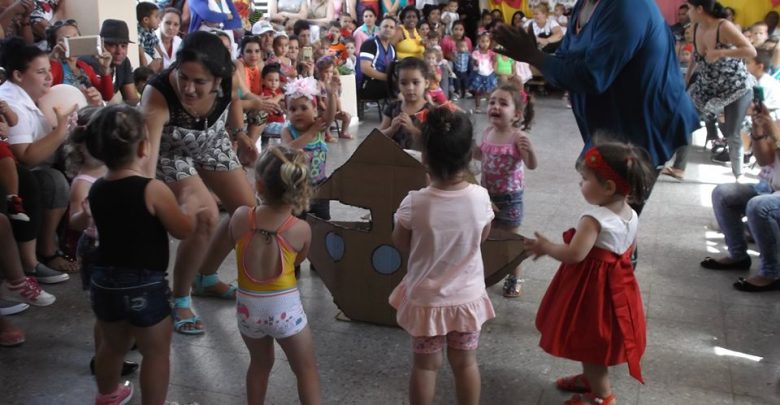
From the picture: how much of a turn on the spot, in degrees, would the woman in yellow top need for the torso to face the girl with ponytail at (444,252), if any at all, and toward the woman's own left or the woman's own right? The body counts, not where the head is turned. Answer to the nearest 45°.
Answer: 0° — they already face them

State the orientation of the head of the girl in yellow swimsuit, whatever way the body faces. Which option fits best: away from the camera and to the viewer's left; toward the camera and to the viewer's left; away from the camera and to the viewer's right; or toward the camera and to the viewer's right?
away from the camera and to the viewer's left

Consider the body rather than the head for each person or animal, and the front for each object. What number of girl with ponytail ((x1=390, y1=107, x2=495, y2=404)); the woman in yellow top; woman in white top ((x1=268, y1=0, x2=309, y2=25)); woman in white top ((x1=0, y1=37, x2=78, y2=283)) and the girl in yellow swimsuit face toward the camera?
2

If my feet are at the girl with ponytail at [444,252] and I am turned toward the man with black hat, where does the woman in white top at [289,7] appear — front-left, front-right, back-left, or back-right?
front-right

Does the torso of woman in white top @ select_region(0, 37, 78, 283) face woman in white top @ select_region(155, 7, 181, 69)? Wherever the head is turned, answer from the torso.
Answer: no

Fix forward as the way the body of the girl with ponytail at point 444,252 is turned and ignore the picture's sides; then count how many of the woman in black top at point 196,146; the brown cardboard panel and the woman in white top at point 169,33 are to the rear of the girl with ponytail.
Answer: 0

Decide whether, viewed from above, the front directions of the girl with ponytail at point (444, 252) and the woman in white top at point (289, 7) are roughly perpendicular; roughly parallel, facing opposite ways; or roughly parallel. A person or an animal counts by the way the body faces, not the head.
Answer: roughly parallel, facing opposite ways

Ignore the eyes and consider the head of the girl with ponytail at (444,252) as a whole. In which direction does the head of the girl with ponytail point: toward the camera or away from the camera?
away from the camera

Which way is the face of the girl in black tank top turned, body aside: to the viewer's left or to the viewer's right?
to the viewer's right

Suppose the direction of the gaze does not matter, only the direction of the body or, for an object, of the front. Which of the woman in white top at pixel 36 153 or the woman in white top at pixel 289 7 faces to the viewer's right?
the woman in white top at pixel 36 153

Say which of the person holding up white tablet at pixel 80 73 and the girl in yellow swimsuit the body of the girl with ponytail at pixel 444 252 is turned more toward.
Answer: the person holding up white tablet

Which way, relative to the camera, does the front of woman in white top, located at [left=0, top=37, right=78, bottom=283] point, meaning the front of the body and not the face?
to the viewer's right

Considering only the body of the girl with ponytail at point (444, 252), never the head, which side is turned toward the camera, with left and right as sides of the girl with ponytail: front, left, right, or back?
back

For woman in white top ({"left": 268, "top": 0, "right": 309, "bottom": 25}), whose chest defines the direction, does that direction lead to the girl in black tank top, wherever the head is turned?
yes

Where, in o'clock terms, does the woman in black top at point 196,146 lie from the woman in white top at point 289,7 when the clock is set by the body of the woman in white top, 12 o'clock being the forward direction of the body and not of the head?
The woman in black top is roughly at 12 o'clock from the woman in white top.

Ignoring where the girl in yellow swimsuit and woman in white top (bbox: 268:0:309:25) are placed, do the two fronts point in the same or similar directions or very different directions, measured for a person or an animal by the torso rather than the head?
very different directions

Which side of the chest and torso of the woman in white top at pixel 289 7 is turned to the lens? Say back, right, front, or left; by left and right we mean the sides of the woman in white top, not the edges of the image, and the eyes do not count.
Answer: front
